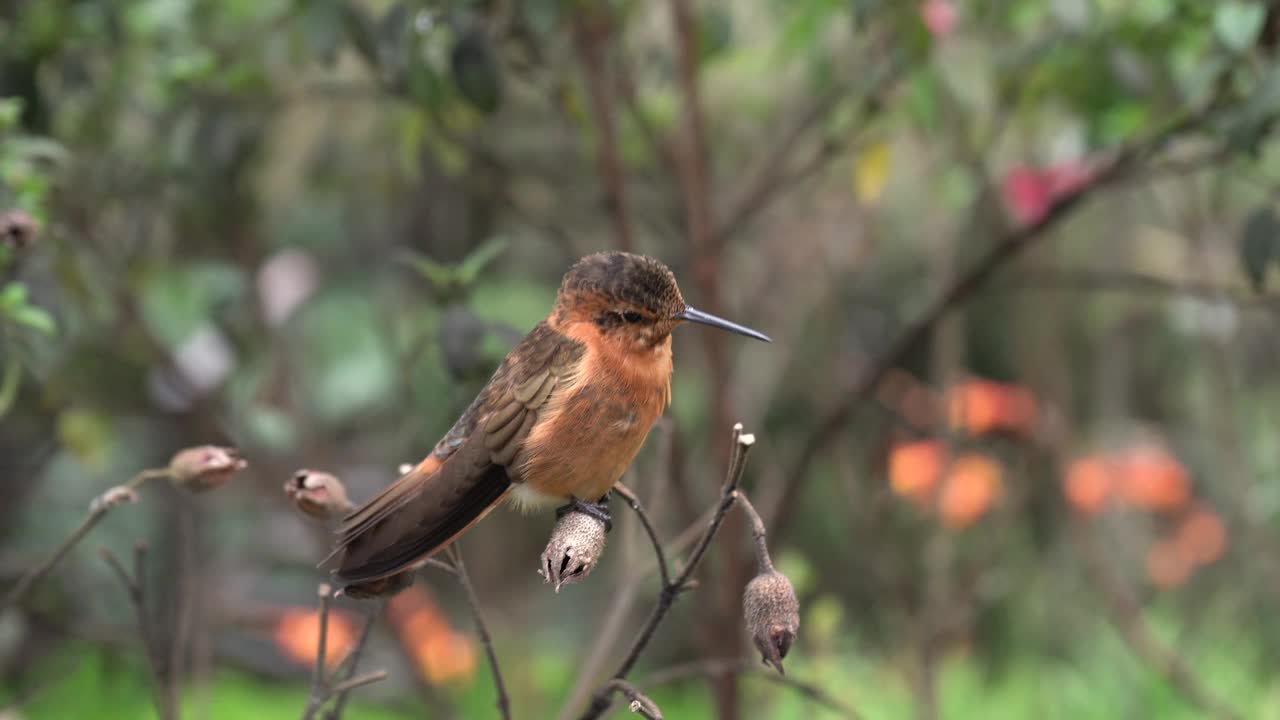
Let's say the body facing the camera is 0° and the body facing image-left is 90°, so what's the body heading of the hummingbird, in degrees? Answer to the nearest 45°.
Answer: approximately 270°

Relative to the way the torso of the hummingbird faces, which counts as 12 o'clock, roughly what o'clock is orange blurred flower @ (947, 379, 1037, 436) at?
The orange blurred flower is roughly at 10 o'clock from the hummingbird.

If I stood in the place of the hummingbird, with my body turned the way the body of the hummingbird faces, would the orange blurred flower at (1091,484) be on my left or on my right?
on my left
